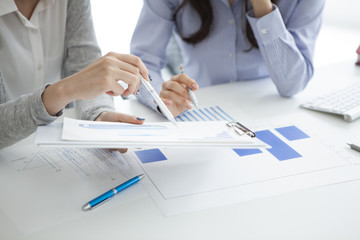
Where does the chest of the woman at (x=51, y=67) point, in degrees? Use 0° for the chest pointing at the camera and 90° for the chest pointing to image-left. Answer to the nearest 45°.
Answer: approximately 315°

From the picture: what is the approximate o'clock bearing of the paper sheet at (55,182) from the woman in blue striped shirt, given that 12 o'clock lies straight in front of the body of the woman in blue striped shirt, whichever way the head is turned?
The paper sheet is roughly at 1 o'clock from the woman in blue striped shirt.

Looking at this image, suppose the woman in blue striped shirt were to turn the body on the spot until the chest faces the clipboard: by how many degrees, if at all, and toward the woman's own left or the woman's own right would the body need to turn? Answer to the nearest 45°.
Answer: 0° — they already face it
